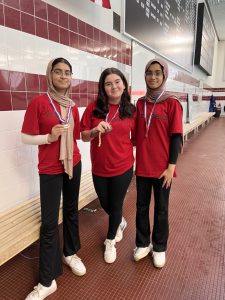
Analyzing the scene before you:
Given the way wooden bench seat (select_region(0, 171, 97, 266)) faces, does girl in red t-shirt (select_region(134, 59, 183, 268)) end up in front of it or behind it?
in front

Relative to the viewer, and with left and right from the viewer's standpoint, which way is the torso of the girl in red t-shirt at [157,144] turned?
facing the viewer and to the left of the viewer

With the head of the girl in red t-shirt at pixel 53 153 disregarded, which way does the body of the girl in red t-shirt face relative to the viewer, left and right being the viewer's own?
facing the viewer and to the right of the viewer

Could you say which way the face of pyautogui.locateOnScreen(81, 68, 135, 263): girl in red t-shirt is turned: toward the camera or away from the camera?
toward the camera

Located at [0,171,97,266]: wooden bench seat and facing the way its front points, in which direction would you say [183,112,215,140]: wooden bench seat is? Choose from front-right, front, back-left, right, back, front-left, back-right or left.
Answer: left

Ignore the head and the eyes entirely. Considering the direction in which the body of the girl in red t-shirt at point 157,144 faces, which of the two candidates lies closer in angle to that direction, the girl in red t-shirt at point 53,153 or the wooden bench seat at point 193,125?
the girl in red t-shirt at point 53,153

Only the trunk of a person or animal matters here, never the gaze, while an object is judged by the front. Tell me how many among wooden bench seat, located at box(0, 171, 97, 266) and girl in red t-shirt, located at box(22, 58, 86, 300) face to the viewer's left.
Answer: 0

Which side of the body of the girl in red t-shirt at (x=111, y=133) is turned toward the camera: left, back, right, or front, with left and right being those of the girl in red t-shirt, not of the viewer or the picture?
front

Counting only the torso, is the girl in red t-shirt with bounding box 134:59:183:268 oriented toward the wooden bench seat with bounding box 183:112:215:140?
no

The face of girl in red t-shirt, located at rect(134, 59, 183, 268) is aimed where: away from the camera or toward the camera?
toward the camera
